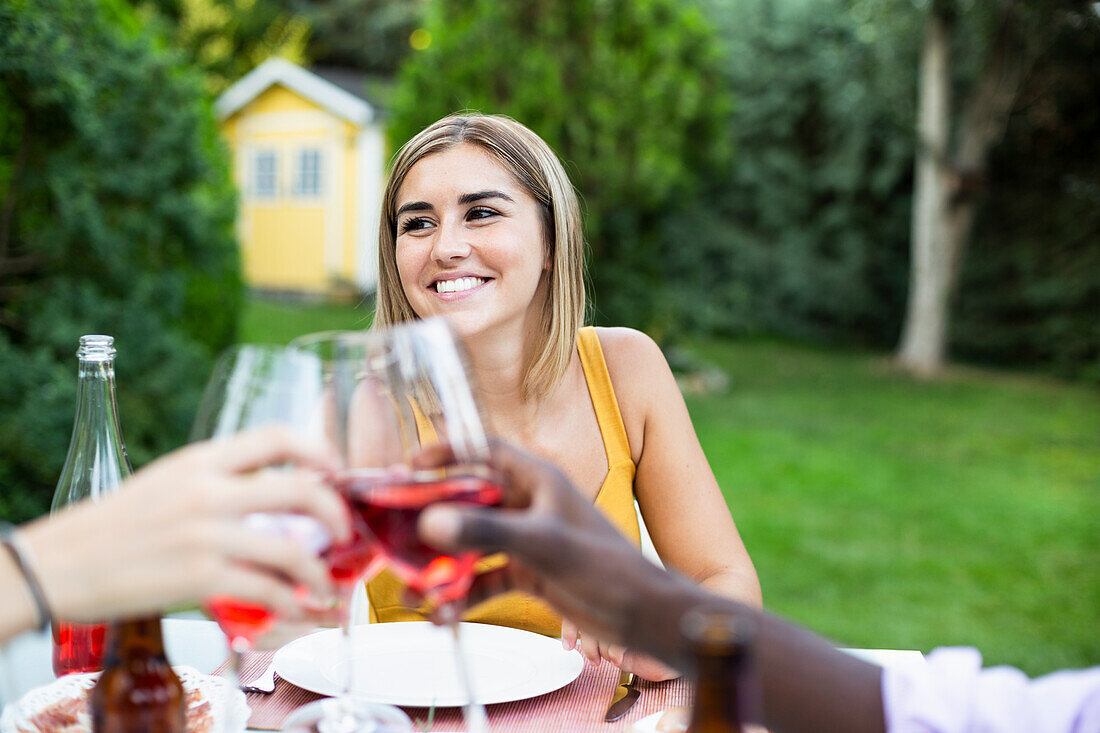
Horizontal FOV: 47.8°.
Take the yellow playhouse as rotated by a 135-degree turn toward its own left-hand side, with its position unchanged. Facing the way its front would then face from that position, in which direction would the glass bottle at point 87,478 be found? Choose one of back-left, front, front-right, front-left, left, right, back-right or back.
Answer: back-right

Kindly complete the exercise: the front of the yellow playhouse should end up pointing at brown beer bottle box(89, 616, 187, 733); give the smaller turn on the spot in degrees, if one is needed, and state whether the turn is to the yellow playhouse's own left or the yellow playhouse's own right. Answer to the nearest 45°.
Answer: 0° — it already faces it

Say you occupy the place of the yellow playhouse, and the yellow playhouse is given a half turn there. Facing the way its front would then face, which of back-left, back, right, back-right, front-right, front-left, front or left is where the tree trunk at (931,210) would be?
back-right

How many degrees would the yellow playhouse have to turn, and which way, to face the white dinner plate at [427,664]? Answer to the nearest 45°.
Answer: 0° — it already faces it

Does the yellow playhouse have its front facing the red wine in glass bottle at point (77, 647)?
yes

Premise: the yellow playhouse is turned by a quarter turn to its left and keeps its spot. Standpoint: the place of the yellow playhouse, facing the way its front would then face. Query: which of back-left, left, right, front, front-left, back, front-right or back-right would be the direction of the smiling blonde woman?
right

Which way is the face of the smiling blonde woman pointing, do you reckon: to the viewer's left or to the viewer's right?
to the viewer's left

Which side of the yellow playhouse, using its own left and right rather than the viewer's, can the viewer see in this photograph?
front

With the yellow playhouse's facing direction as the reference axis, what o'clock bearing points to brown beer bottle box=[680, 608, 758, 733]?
The brown beer bottle is roughly at 12 o'clock from the yellow playhouse.

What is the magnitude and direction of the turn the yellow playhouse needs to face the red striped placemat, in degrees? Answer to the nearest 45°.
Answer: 0° — it already faces it
